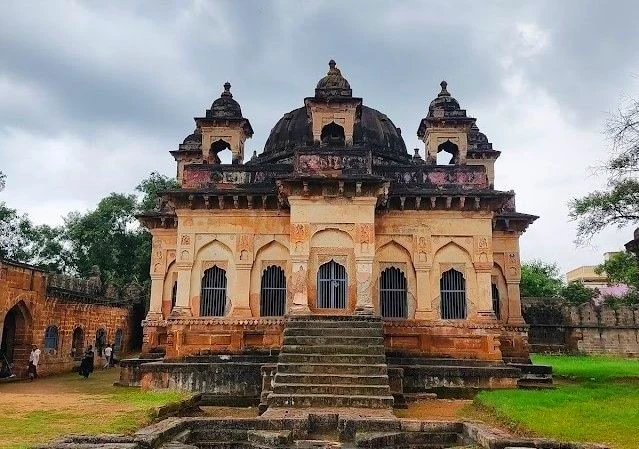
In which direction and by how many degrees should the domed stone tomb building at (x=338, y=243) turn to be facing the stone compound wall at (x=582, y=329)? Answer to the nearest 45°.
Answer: approximately 135° to its left

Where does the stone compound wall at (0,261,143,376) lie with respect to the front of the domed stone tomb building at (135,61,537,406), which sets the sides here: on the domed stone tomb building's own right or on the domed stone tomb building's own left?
on the domed stone tomb building's own right

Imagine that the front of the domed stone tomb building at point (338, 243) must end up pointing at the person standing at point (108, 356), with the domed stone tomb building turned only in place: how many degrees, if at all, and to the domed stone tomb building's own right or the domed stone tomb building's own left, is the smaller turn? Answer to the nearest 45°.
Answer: approximately 135° to the domed stone tomb building's own right

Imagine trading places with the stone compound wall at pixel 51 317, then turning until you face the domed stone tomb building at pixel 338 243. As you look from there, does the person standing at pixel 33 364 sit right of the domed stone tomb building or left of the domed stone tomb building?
right

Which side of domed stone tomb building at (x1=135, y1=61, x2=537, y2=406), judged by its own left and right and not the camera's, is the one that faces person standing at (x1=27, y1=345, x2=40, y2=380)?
right

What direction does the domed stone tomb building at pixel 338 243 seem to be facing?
toward the camera
